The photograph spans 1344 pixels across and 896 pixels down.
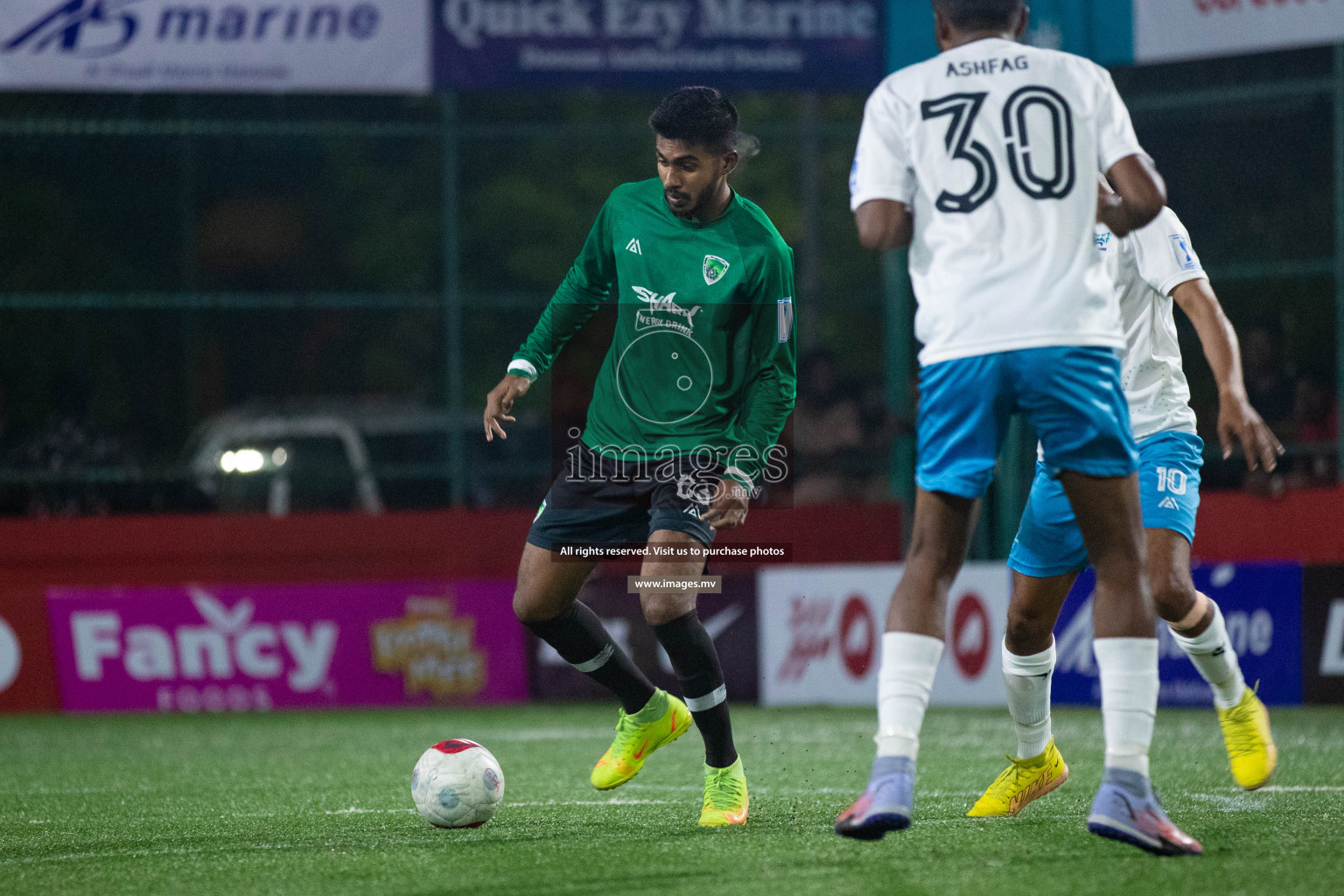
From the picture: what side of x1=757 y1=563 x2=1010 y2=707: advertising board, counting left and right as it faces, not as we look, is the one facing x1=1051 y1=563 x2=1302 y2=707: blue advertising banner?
left

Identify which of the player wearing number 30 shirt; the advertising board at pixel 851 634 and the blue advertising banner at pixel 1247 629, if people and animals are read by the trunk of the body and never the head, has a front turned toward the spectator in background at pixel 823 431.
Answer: the player wearing number 30 shirt

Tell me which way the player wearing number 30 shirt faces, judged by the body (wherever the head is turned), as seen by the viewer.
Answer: away from the camera

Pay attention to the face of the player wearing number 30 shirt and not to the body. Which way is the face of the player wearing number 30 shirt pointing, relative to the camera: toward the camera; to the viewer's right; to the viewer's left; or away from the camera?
away from the camera

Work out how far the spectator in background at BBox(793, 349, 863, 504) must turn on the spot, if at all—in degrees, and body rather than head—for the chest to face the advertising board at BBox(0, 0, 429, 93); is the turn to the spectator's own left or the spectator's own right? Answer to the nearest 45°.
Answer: approximately 90° to the spectator's own right

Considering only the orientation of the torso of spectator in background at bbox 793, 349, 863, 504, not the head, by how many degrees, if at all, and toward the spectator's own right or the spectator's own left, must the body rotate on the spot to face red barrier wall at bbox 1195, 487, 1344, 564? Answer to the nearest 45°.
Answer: approximately 45° to the spectator's own left

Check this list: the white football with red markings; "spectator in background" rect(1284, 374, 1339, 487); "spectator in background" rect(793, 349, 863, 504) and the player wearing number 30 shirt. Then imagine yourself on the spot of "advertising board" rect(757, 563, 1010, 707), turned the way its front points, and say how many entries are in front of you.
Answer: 2
